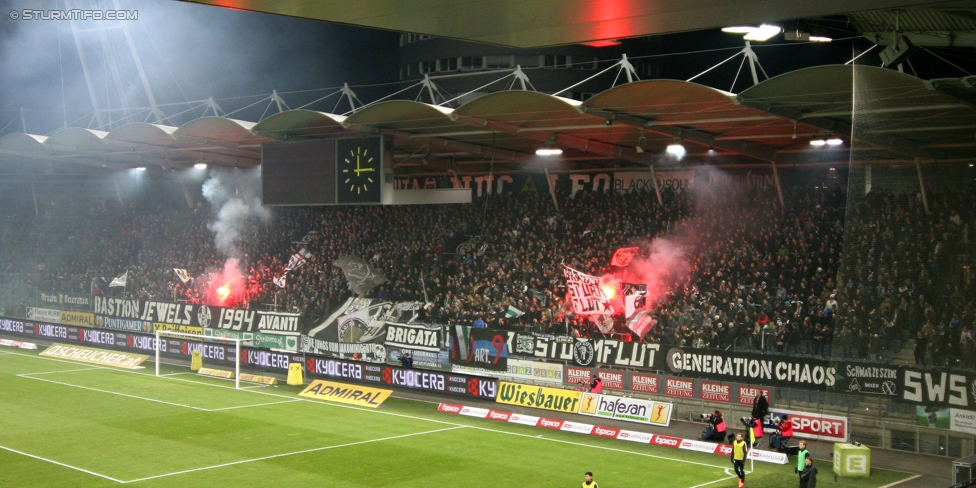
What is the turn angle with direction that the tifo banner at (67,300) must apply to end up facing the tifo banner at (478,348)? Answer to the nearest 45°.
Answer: approximately 90° to its left

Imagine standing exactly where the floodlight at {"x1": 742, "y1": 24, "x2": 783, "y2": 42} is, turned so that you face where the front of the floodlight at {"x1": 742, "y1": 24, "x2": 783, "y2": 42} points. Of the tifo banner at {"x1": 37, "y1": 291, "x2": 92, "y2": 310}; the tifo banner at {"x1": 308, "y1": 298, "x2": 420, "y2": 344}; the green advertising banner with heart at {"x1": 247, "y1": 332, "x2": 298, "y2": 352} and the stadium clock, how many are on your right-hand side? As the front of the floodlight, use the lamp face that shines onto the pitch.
4

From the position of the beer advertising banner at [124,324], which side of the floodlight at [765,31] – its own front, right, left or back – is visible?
right

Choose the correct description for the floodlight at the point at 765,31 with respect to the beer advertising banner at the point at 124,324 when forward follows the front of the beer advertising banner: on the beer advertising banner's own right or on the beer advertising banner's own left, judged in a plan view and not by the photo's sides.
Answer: on the beer advertising banner's own left

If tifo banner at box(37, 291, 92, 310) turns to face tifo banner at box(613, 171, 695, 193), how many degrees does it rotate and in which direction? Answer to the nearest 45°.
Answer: approximately 90° to its left

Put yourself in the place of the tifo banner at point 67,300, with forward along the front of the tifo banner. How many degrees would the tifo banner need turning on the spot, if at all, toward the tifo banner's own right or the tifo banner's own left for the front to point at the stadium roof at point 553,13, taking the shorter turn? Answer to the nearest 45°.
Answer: approximately 45° to the tifo banner's own left

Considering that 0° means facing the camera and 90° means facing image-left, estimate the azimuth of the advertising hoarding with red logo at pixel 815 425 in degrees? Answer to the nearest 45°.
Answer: approximately 45°

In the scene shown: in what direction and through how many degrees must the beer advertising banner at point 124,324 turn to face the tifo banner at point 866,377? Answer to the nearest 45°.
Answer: approximately 45° to its left

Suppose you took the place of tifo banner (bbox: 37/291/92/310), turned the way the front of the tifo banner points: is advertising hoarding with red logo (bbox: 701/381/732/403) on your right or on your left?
on your left

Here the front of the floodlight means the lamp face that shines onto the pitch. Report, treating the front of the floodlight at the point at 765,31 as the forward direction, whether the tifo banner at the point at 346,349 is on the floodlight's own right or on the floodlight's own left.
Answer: on the floodlight's own right

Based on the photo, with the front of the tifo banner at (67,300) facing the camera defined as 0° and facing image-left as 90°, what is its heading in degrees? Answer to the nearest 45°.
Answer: approximately 45°

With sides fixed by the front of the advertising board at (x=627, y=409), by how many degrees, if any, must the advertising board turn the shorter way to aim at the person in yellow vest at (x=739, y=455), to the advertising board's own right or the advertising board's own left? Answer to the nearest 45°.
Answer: approximately 45° to the advertising board's own left
